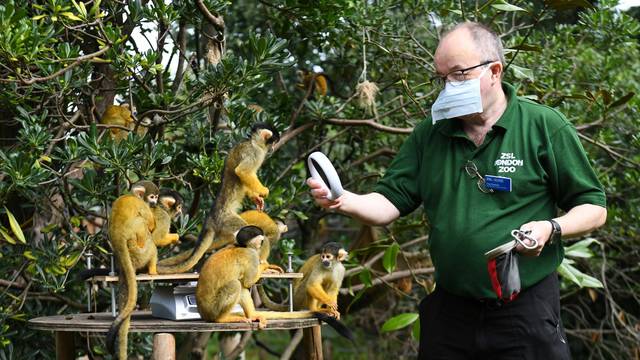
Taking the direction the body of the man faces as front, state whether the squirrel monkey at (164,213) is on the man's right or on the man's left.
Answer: on the man's right

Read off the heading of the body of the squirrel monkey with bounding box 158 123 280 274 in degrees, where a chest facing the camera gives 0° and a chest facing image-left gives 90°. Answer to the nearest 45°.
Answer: approximately 270°

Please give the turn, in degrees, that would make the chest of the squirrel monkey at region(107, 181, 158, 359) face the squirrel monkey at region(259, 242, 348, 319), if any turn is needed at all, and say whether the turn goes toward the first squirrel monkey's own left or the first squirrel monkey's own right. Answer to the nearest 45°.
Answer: approximately 45° to the first squirrel monkey's own right

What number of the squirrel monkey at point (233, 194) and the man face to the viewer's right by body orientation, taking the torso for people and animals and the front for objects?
1

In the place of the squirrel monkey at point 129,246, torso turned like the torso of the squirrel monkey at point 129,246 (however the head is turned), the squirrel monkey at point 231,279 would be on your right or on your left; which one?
on your right

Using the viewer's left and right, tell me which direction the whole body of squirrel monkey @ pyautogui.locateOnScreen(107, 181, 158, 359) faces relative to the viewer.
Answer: facing away from the viewer and to the right of the viewer

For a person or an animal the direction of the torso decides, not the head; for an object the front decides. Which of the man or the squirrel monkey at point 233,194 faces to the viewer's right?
the squirrel monkey
